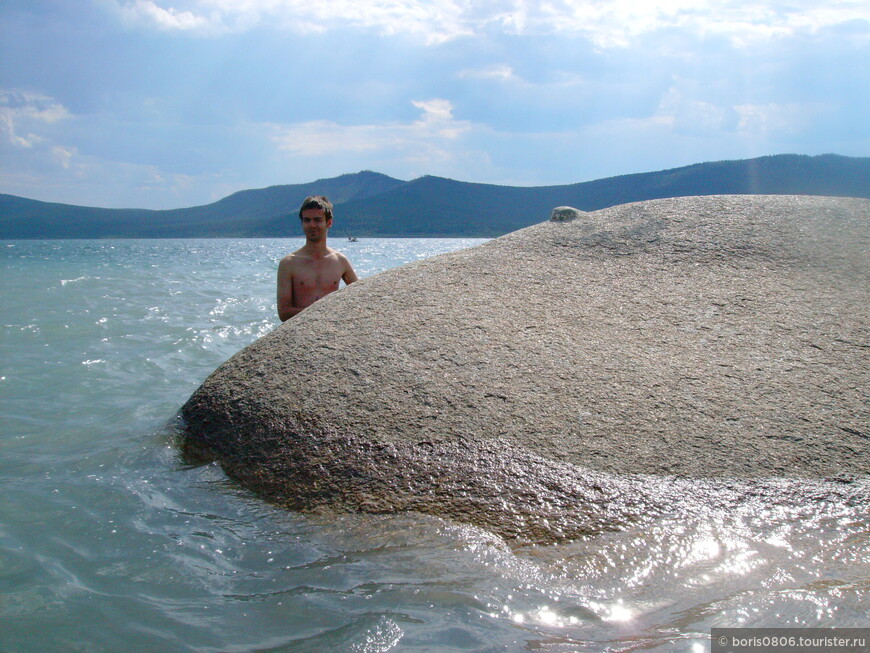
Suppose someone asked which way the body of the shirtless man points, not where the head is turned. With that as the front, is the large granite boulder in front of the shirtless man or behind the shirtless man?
in front

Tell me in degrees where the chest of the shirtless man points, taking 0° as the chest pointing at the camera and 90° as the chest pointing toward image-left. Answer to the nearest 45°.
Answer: approximately 0°
